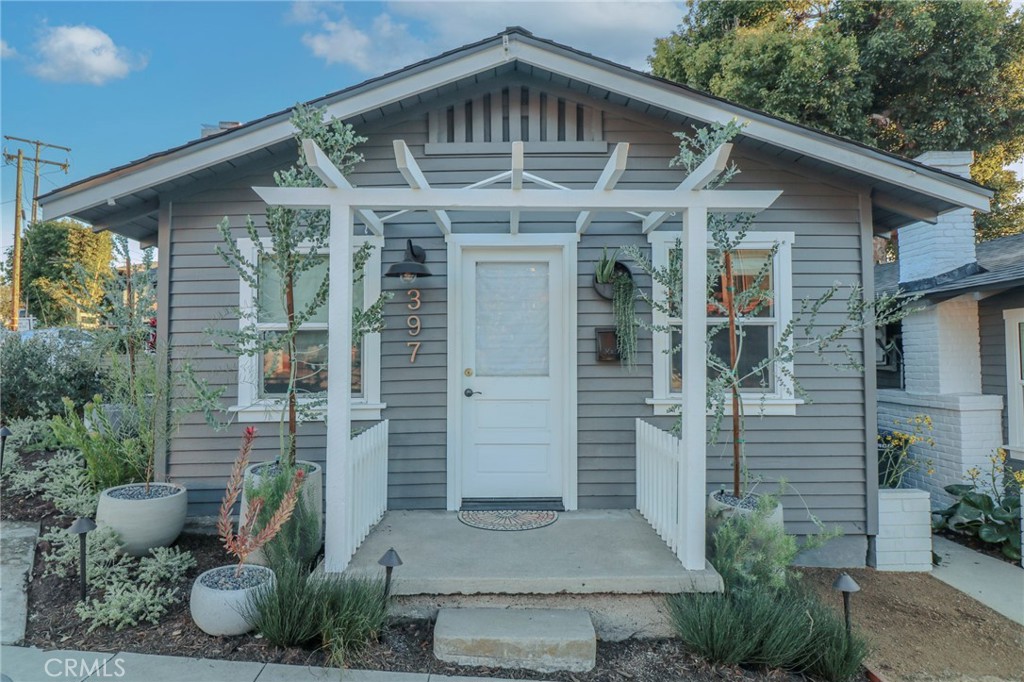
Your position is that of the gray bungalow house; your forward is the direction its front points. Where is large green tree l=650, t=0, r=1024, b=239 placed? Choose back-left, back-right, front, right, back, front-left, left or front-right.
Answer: back-left

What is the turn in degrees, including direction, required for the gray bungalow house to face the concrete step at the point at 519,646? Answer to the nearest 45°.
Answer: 0° — it already faces it

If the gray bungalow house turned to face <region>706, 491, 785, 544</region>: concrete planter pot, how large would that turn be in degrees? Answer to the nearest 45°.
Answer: approximately 45° to its left

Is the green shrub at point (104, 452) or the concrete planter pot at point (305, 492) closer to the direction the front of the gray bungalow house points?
the concrete planter pot

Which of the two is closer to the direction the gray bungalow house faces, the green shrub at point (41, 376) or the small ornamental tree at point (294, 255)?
the small ornamental tree

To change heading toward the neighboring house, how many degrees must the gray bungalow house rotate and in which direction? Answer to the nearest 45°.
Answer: approximately 90° to its left

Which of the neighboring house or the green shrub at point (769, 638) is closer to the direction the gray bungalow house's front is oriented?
the green shrub

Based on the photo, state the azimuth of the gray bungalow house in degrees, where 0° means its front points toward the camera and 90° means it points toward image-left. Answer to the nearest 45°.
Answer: approximately 0°

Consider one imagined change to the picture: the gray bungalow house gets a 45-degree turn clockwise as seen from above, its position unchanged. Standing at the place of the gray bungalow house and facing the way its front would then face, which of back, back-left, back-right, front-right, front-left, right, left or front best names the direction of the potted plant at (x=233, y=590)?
front

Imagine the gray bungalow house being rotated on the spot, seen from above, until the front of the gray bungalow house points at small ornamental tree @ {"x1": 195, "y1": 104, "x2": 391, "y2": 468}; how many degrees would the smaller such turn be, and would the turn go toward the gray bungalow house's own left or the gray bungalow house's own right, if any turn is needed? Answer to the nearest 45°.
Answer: approximately 45° to the gray bungalow house's own right

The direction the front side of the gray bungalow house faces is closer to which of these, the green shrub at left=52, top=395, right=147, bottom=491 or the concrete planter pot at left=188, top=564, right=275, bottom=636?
the concrete planter pot

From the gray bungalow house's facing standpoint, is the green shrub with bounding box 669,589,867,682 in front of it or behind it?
in front

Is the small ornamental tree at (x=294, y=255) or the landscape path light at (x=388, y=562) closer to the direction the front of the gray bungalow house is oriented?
the landscape path light

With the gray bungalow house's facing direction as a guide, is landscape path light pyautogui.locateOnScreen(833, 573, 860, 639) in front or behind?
in front
